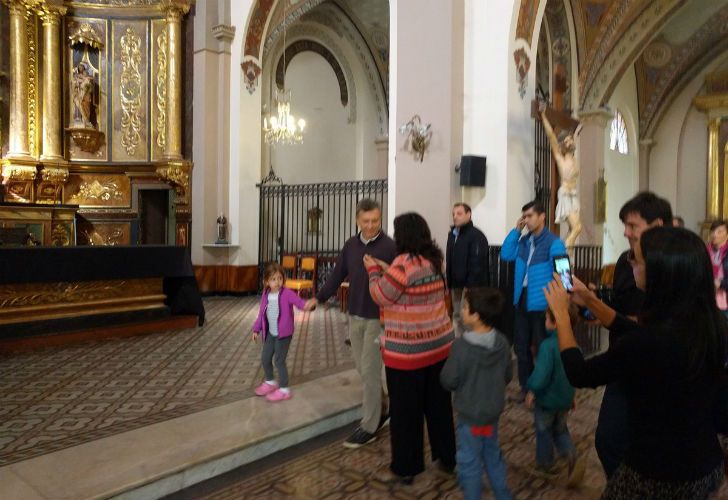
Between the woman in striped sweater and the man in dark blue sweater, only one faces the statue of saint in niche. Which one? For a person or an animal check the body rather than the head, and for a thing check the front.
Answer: the woman in striped sweater

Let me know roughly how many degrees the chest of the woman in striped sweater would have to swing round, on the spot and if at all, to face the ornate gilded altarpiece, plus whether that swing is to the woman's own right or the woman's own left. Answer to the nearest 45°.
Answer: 0° — they already face it

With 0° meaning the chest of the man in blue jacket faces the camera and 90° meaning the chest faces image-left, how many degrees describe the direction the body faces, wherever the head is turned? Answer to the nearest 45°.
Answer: approximately 45°

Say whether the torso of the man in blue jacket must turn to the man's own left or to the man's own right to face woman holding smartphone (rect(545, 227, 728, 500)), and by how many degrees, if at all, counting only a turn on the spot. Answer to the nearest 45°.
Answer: approximately 45° to the man's own left

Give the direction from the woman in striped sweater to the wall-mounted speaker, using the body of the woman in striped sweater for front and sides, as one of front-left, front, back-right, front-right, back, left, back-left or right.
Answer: front-right

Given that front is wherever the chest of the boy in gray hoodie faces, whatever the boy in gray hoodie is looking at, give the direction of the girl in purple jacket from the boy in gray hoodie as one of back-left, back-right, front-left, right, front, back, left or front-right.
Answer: front

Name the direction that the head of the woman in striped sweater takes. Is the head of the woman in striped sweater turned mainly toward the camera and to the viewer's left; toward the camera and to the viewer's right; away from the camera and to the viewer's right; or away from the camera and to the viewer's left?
away from the camera and to the viewer's left

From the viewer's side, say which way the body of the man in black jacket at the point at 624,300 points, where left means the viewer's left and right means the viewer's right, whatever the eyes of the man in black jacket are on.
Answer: facing to the left of the viewer

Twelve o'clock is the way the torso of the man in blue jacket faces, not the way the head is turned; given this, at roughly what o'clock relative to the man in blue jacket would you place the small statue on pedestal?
The small statue on pedestal is roughly at 3 o'clock from the man in blue jacket.

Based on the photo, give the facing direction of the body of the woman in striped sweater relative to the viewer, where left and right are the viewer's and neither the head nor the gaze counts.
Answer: facing away from the viewer and to the left of the viewer
